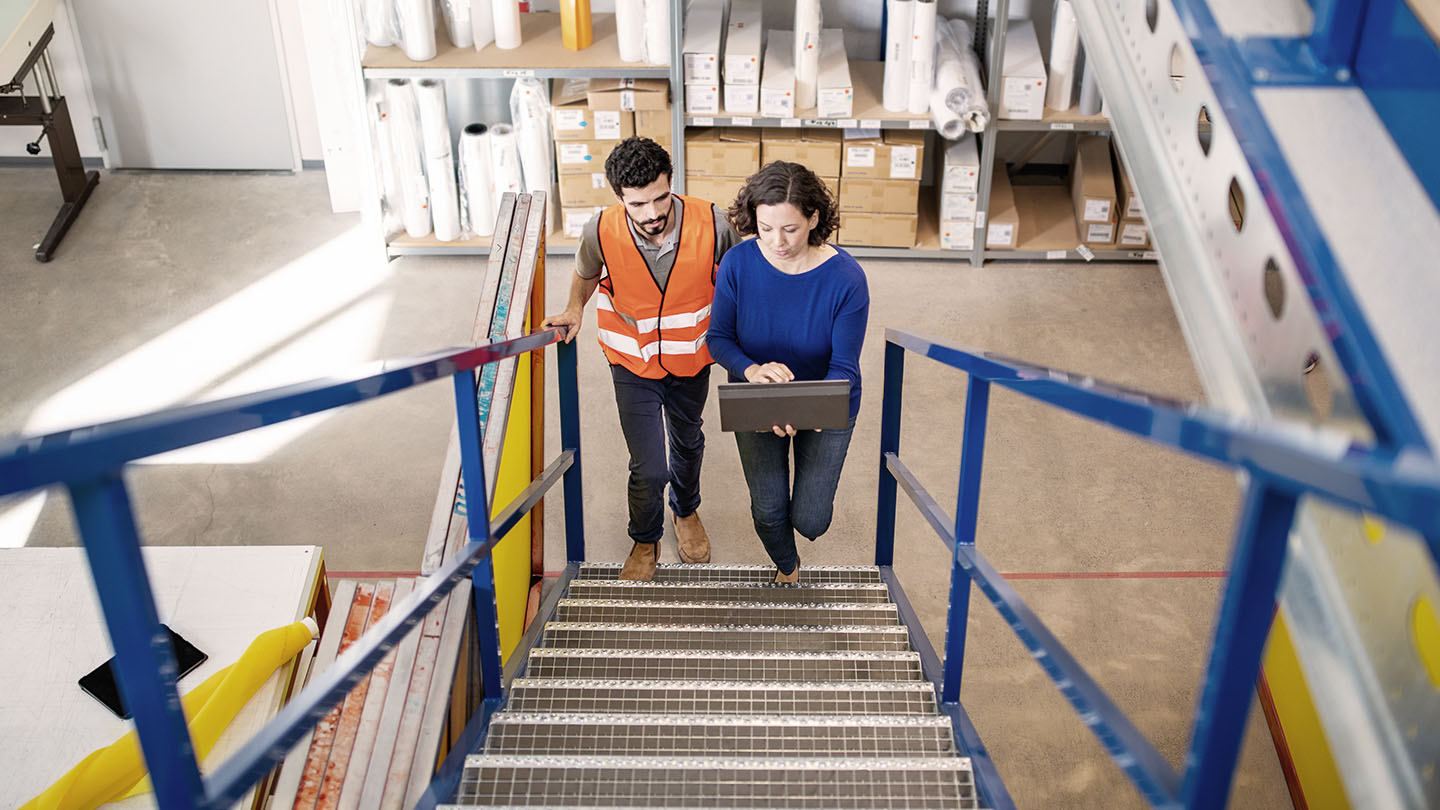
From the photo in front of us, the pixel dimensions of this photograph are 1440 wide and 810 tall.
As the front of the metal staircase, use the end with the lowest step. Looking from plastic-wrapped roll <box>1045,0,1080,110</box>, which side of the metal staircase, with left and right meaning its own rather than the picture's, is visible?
front

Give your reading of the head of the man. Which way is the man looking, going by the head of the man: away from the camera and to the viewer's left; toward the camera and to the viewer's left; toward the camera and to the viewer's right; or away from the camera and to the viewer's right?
toward the camera and to the viewer's right

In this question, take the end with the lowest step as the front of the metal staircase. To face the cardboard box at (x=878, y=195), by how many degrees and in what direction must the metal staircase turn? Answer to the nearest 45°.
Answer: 0° — it already faces it

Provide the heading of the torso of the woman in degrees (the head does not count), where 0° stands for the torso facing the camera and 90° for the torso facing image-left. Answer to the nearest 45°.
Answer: approximately 0°

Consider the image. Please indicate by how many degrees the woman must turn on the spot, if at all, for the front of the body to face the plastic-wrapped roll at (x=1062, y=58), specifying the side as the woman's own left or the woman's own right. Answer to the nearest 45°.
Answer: approximately 180°

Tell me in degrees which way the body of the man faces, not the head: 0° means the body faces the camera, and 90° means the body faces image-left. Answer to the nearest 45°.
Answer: approximately 0°

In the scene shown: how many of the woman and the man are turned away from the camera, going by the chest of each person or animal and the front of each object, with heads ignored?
0

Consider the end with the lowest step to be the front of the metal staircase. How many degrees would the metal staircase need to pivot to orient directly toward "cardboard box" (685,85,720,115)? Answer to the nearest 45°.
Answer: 0° — it already faces it

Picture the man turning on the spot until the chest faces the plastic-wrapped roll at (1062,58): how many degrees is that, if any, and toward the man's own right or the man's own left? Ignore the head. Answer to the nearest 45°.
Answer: approximately 135° to the man's own left

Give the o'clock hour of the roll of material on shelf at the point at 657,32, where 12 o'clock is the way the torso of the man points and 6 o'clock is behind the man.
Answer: The roll of material on shelf is roughly at 6 o'clock from the man.

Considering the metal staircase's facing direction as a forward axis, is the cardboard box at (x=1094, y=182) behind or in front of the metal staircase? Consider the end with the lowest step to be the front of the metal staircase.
in front

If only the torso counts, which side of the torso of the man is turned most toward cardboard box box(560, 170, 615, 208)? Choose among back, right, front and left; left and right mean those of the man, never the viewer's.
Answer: back

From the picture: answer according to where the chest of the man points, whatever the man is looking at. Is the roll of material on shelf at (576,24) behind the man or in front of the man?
behind

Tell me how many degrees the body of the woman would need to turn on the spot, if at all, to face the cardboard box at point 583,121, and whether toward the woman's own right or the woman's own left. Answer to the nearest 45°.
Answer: approximately 180°

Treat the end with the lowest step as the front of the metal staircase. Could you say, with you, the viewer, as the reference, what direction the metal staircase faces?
facing away from the viewer
